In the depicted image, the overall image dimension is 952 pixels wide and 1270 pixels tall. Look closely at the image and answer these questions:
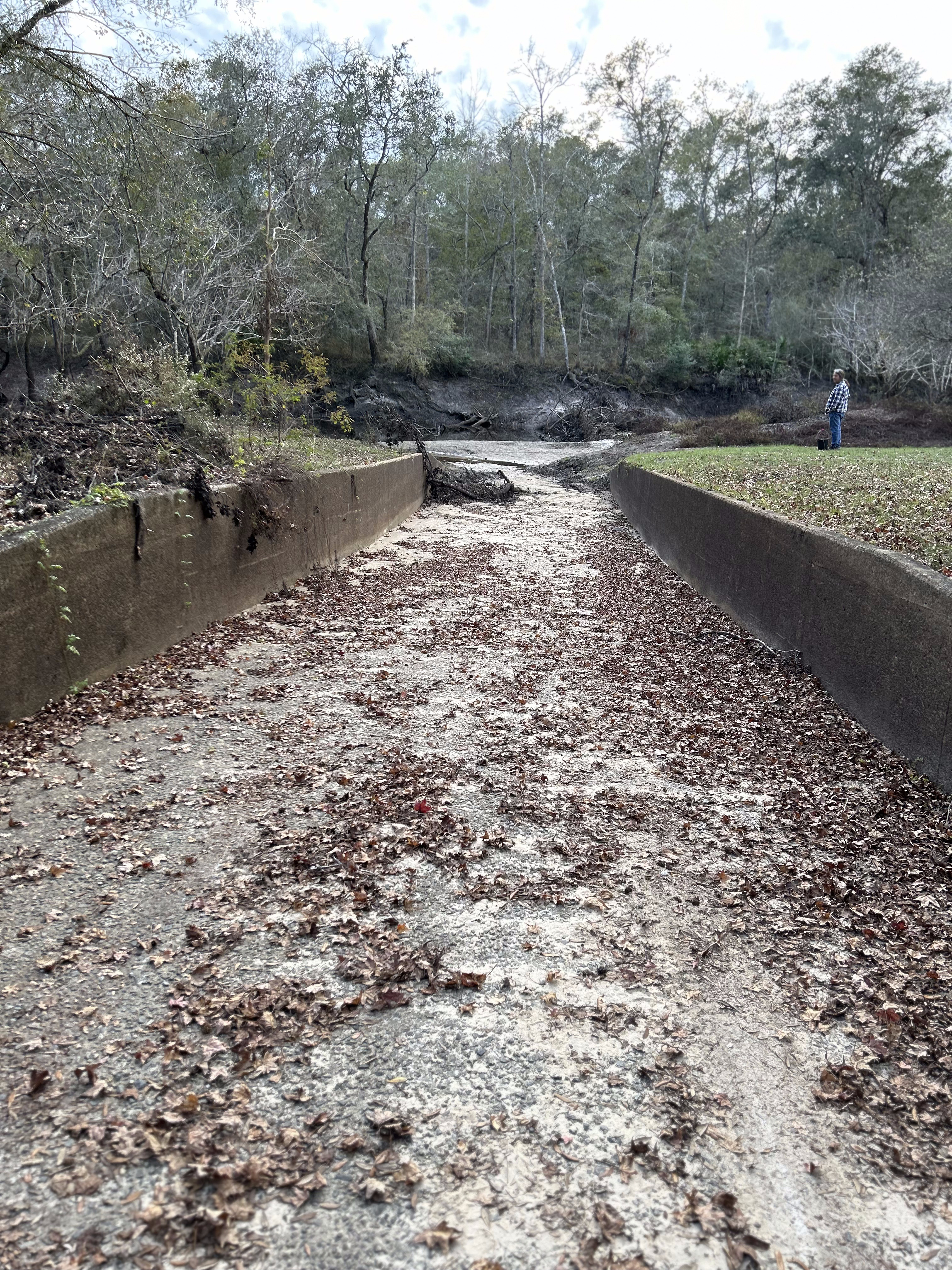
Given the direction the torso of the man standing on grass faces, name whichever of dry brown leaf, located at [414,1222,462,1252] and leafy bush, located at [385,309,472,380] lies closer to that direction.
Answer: the leafy bush

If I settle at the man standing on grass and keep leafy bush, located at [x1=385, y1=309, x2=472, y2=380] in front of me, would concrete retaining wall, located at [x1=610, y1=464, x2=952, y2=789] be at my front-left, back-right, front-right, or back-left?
back-left

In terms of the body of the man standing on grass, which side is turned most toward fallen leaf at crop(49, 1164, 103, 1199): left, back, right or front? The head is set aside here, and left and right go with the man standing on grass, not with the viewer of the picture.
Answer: left

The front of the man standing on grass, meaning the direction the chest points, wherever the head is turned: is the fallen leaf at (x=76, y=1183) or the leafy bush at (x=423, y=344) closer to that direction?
the leafy bush

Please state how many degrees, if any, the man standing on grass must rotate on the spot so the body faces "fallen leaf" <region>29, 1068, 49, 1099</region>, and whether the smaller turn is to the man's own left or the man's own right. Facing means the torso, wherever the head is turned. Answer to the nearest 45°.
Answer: approximately 90° to the man's own left

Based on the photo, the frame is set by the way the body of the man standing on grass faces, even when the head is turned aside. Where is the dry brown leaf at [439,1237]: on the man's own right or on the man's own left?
on the man's own left

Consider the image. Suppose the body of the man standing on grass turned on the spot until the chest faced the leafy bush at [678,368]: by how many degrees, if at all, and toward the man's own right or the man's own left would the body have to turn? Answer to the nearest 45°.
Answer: approximately 90° to the man's own right

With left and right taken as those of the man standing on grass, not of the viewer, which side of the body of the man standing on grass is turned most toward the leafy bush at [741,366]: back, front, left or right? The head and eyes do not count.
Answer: right

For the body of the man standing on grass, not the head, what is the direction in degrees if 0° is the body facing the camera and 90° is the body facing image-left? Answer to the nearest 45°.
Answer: approximately 90°

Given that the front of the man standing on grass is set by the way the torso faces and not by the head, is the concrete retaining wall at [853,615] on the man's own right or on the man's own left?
on the man's own left
